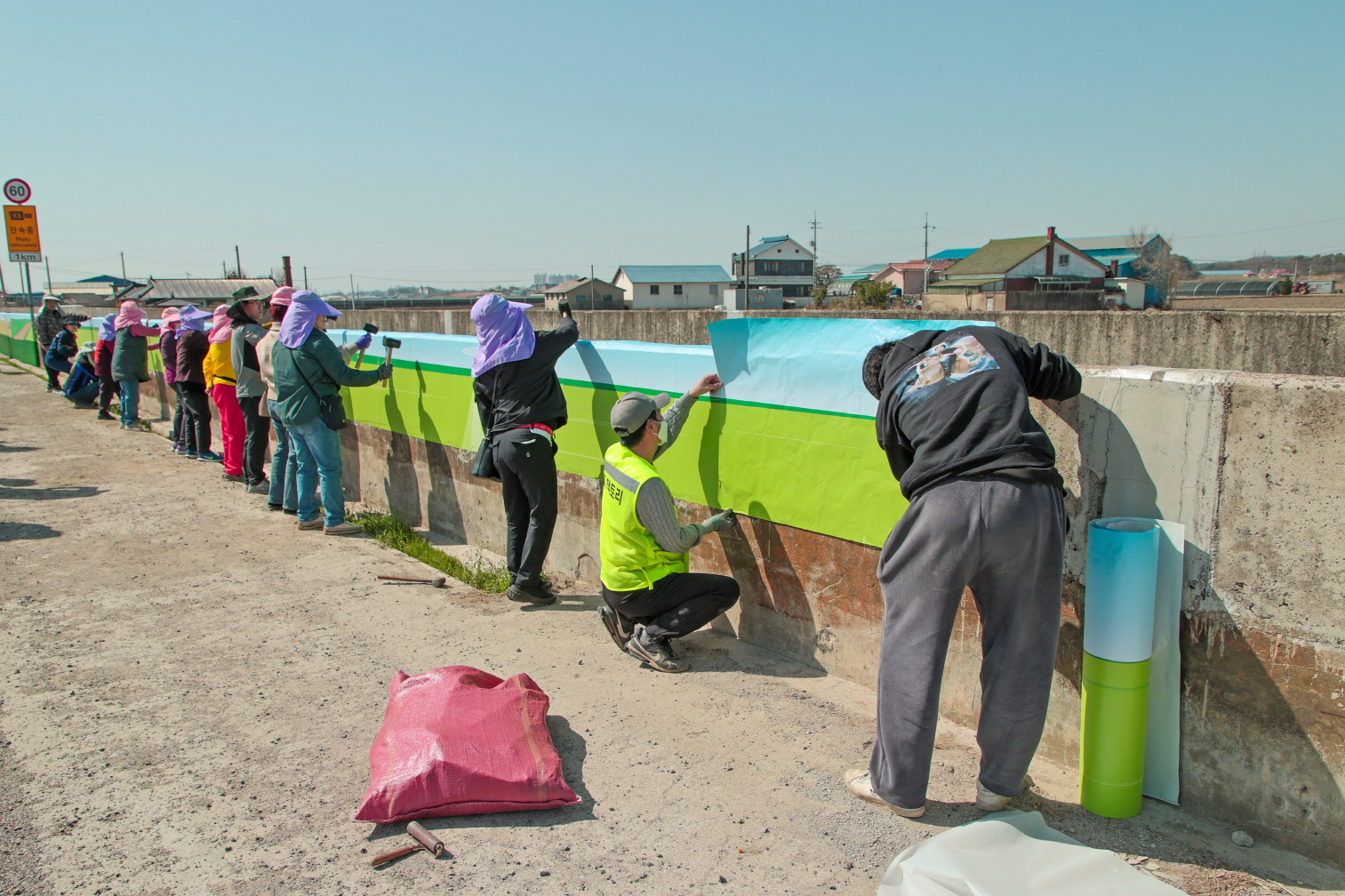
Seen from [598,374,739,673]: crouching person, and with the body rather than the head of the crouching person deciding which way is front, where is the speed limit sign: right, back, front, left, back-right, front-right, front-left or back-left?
back-left

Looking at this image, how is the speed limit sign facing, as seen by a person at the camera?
facing the viewer

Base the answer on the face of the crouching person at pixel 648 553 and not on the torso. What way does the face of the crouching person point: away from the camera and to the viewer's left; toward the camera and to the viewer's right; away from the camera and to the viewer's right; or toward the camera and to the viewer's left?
away from the camera and to the viewer's right

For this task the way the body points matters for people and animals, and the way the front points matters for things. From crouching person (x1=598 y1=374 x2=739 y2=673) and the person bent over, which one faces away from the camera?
the person bent over

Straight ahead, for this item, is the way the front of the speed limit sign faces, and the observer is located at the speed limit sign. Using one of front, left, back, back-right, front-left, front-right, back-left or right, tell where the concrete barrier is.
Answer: front

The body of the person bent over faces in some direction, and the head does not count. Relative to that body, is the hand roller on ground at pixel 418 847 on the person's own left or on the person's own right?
on the person's own left

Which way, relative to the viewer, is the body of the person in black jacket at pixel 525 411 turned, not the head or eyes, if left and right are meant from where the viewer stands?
facing away from the viewer and to the right of the viewer

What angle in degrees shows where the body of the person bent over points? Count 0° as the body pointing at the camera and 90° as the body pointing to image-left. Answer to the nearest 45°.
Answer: approximately 180°

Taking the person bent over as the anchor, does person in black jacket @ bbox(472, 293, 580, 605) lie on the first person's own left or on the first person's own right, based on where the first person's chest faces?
on the first person's own left

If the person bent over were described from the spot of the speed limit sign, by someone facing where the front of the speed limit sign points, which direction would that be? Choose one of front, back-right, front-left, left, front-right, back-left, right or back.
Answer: front
